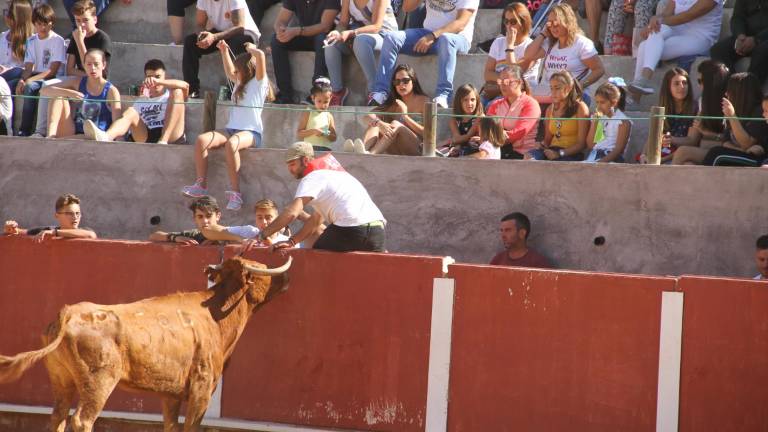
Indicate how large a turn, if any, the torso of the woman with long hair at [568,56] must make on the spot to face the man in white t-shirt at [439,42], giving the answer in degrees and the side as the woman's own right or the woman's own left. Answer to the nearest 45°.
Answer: approximately 45° to the woman's own right

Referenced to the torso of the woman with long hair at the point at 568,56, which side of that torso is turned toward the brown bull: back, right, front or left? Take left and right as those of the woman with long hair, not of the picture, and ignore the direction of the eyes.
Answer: front

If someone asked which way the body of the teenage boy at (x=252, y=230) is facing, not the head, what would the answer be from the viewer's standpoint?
toward the camera

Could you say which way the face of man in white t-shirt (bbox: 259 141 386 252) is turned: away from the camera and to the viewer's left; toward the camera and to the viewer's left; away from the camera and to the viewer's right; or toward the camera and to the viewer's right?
toward the camera and to the viewer's left

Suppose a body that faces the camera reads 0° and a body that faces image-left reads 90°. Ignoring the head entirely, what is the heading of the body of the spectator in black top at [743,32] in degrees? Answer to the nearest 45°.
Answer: approximately 45°

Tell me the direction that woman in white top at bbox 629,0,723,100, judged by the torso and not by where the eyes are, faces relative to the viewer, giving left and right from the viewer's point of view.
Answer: facing the viewer and to the left of the viewer

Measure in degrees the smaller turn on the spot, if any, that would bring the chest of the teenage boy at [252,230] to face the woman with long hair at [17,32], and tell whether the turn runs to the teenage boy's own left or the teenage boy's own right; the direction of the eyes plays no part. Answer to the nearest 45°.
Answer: approximately 135° to the teenage boy's own right

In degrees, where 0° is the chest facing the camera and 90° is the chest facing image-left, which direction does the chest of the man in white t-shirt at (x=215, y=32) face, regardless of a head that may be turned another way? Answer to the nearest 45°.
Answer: approximately 45°
